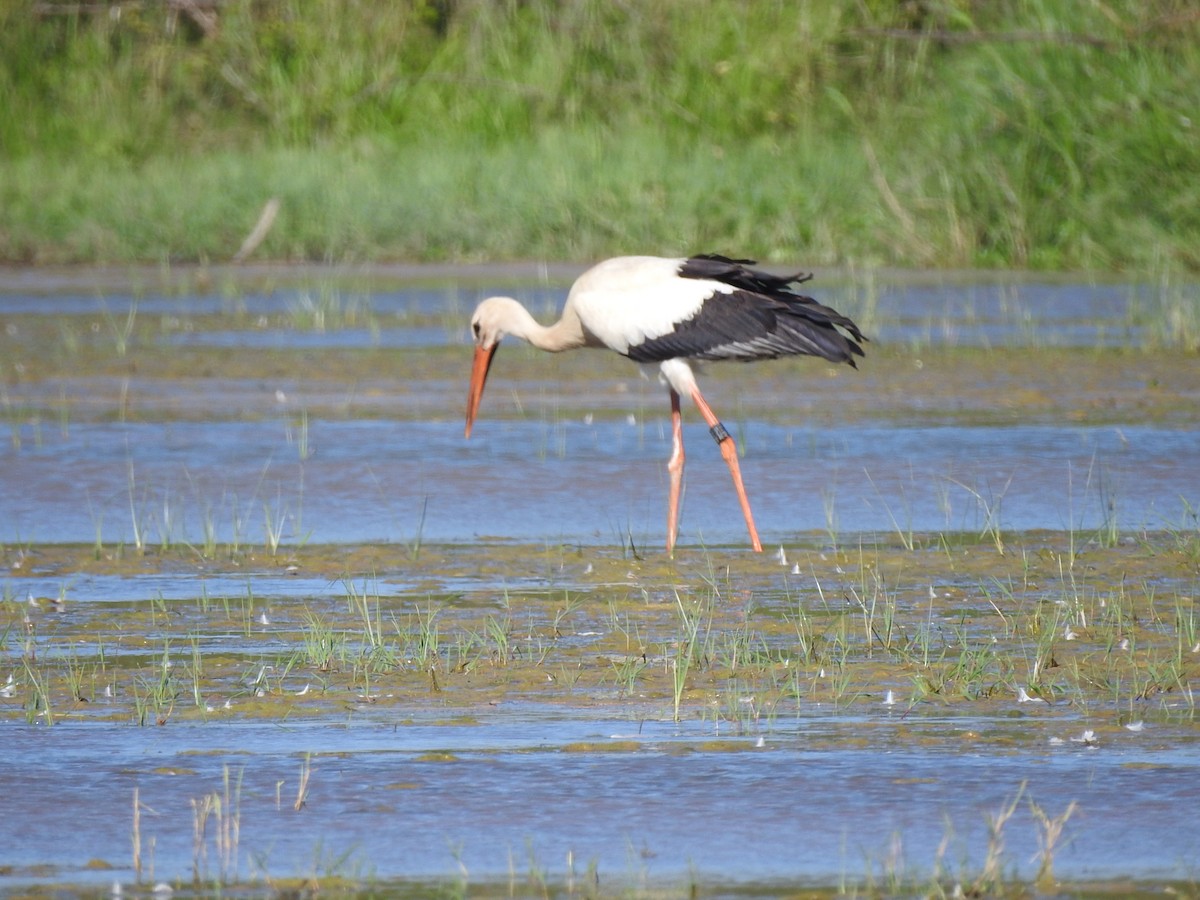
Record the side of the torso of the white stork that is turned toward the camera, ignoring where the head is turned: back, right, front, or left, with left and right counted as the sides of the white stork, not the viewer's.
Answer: left
